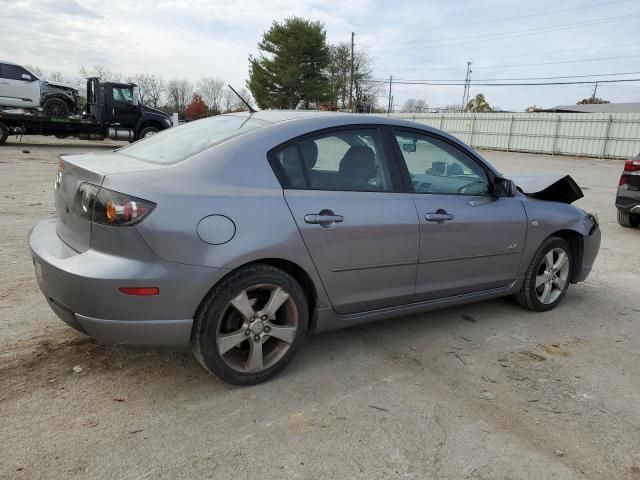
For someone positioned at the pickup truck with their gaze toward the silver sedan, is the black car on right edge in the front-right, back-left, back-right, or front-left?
front-left

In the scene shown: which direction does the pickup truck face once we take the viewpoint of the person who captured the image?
facing to the right of the viewer

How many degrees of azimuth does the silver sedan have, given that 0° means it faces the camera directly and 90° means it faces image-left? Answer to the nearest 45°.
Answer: approximately 225°

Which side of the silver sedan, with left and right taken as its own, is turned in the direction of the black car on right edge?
front

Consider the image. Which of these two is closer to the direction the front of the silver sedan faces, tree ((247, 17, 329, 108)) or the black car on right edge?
the black car on right edge

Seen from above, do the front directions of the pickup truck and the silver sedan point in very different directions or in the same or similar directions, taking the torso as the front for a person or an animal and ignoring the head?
same or similar directions

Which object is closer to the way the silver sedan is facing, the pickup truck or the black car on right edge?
the black car on right edge

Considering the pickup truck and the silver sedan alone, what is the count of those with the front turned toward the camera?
0

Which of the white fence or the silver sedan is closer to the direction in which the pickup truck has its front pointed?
the white fence

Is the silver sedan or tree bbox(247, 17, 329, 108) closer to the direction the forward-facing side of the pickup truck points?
the tree

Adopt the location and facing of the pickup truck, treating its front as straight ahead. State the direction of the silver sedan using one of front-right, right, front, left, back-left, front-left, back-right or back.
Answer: right

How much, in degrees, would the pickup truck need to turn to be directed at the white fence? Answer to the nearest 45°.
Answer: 0° — it already faces it

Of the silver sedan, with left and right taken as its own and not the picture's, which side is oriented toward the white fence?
front

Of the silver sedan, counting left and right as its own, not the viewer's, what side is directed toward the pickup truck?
left
